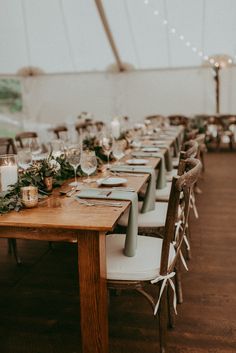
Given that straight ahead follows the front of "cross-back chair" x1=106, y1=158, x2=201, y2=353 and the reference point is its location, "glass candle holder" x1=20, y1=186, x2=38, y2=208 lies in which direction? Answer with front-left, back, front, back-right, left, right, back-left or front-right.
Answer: front

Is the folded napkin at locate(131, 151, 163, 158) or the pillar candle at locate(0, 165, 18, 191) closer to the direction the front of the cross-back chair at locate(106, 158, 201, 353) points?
the pillar candle

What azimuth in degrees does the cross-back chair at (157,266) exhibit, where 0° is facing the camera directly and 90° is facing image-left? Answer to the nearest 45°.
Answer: approximately 90°

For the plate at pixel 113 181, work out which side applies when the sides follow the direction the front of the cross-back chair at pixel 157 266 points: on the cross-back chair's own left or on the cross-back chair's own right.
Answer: on the cross-back chair's own right

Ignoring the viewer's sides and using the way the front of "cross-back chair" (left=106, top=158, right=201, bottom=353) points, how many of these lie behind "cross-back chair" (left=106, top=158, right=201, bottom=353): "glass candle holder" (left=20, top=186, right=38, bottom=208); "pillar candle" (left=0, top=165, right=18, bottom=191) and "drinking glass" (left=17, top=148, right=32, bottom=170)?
0

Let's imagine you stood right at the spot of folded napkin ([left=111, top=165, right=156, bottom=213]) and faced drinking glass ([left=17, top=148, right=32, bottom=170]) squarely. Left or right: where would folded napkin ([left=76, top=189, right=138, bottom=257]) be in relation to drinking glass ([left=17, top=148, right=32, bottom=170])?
left

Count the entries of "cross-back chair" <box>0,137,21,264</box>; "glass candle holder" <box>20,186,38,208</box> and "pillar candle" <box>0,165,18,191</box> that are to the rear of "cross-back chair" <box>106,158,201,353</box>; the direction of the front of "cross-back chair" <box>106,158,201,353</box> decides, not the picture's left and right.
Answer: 0

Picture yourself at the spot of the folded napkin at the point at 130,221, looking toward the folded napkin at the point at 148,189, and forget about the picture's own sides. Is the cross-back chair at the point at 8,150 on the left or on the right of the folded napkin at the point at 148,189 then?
left

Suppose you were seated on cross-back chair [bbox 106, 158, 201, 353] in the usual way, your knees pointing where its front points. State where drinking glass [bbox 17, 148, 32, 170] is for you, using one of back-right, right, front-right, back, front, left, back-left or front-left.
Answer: front-right

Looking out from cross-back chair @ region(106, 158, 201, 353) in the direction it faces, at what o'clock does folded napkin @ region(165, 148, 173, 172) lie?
The folded napkin is roughly at 3 o'clock from the cross-back chair.

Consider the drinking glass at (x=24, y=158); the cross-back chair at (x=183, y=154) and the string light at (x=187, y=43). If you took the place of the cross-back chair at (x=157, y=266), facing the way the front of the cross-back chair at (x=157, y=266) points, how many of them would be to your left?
0

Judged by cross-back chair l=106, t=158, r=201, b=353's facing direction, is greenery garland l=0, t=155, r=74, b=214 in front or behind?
in front

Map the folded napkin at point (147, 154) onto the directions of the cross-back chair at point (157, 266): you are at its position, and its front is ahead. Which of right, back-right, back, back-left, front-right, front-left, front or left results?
right

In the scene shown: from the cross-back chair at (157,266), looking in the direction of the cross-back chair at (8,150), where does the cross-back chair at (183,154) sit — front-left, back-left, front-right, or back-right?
front-right

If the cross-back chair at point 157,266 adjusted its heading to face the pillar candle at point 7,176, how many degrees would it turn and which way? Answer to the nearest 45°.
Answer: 0° — it already faces it
